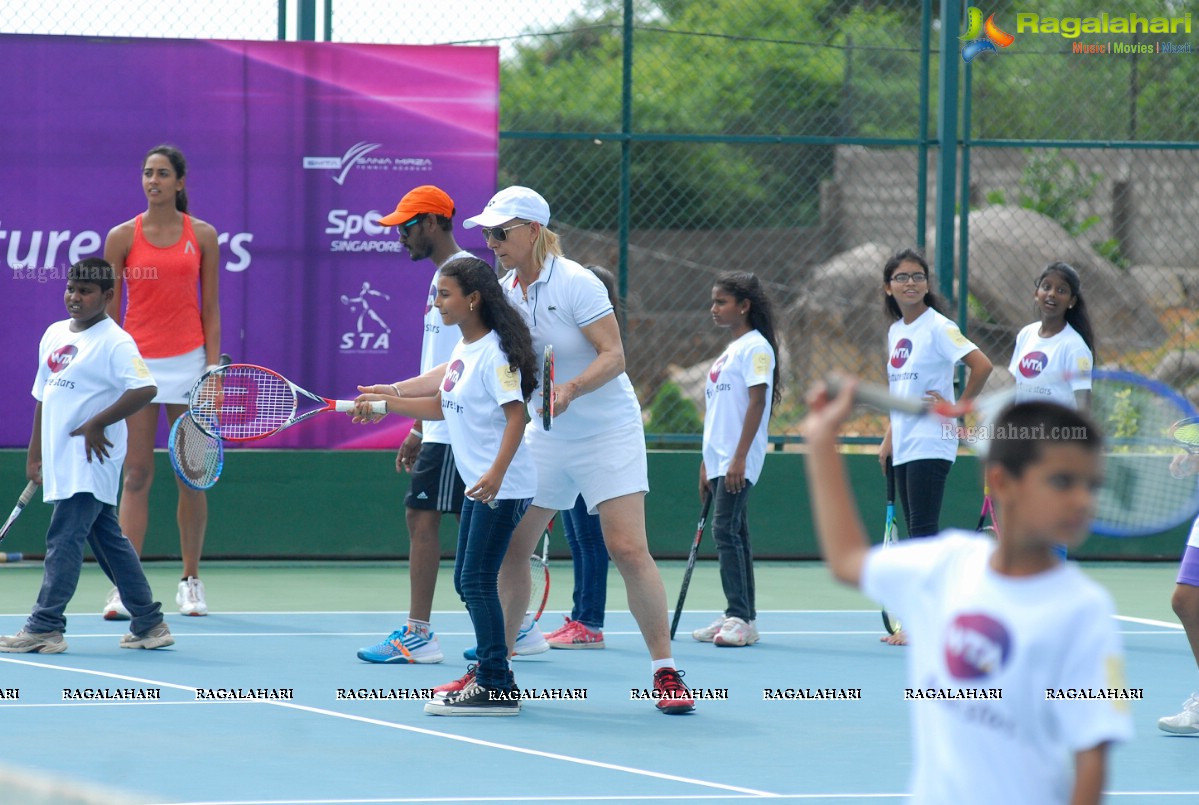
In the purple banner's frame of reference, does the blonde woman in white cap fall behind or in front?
in front

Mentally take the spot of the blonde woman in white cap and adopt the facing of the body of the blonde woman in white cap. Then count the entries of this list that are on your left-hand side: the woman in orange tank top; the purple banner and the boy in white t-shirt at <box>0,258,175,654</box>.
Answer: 0

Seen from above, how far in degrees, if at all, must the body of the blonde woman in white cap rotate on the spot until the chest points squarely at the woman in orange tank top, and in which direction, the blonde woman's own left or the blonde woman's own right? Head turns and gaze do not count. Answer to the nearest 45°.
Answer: approximately 90° to the blonde woman's own right

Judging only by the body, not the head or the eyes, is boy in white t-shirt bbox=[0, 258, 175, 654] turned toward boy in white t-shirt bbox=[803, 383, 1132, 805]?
no

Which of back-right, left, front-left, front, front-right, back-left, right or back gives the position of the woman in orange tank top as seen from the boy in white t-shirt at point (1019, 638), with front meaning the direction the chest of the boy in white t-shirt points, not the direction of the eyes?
back-right

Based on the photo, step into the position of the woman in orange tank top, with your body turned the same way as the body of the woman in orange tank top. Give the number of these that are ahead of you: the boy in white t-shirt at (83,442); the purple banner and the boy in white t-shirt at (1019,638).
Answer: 2

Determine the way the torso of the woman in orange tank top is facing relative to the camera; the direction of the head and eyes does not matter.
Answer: toward the camera

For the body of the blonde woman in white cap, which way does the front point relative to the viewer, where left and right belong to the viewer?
facing the viewer and to the left of the viewer

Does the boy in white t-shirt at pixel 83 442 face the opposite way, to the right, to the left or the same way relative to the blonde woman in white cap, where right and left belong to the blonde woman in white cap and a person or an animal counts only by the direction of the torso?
the same way

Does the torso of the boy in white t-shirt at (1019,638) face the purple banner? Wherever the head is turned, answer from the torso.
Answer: no

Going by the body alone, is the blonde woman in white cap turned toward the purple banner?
no

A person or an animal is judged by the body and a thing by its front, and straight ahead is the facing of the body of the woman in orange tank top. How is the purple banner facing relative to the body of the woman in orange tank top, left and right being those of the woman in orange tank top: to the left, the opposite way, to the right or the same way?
the same way

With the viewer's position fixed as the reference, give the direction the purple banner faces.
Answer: facing the viewer

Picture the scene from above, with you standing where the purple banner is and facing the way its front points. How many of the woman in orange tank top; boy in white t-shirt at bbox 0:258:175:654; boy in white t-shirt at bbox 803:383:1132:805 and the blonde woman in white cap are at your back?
0

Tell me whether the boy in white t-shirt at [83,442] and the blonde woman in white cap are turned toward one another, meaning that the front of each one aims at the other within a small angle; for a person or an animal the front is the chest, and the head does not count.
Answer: no
